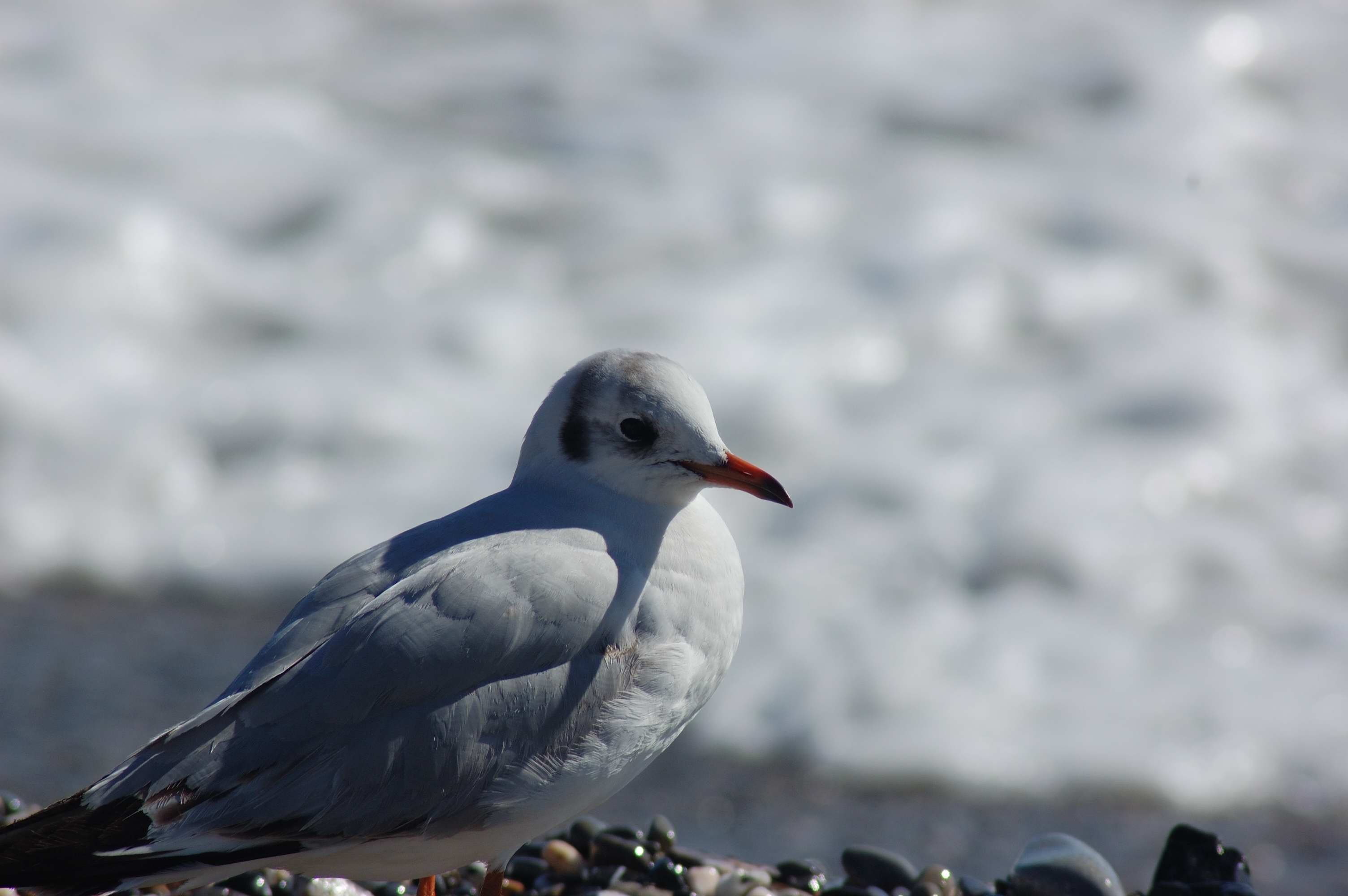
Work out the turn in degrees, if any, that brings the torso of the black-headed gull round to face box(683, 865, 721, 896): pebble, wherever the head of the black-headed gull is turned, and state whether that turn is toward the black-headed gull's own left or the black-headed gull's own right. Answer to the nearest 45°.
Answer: approximately 45° to the black-headed gull's own left

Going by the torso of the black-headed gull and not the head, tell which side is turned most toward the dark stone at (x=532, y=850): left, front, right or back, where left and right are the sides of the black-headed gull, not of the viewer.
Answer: left

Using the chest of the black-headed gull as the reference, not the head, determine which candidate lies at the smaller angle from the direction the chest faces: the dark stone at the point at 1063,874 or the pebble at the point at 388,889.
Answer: the dark stone

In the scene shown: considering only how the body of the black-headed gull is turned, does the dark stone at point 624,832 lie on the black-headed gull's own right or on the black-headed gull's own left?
on the black-headed gull's own left

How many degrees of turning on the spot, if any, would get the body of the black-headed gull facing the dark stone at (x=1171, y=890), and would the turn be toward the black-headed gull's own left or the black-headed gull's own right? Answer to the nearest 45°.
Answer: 0° — it already faces it

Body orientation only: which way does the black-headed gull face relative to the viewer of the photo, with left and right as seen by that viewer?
facing to the right of the viewer
